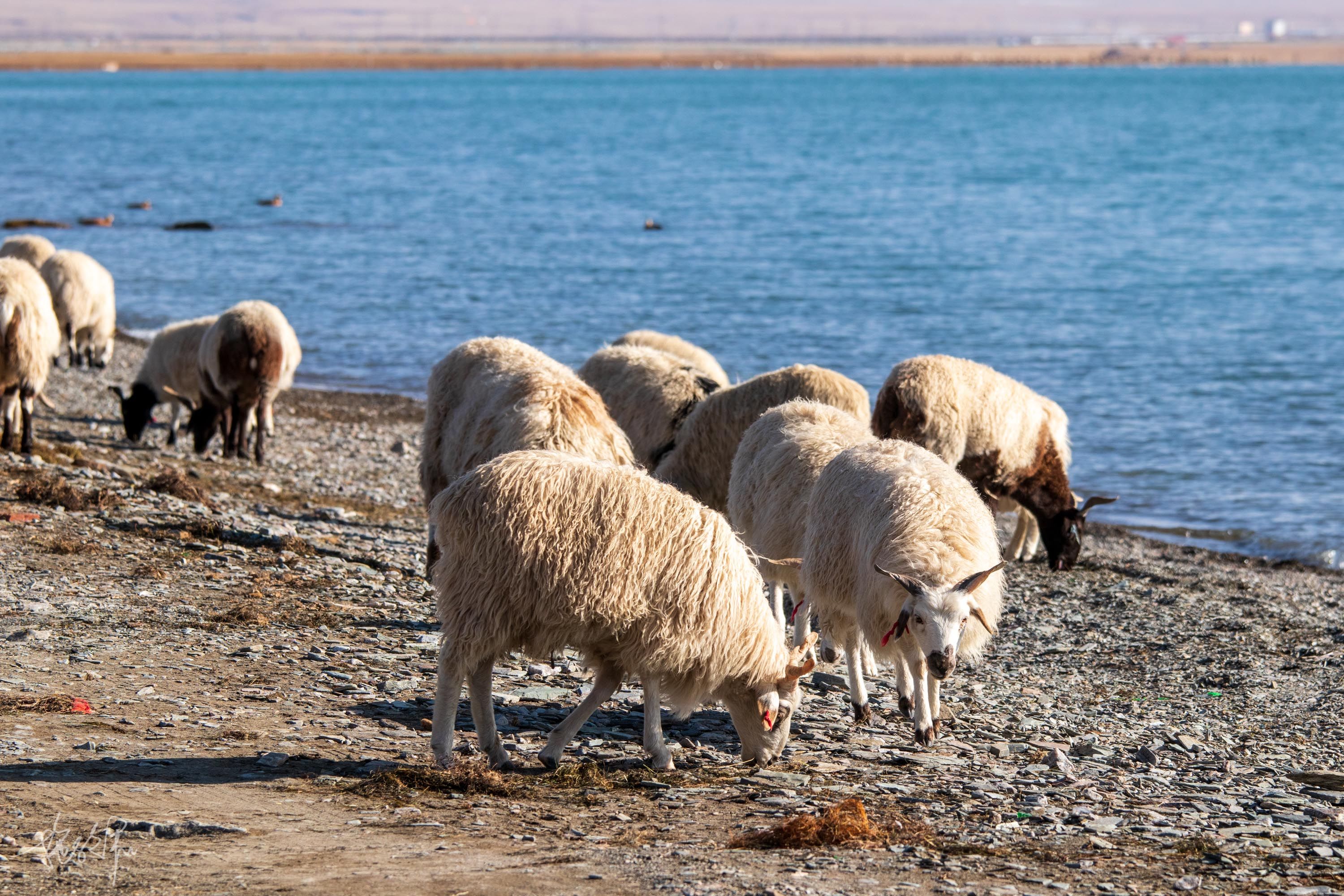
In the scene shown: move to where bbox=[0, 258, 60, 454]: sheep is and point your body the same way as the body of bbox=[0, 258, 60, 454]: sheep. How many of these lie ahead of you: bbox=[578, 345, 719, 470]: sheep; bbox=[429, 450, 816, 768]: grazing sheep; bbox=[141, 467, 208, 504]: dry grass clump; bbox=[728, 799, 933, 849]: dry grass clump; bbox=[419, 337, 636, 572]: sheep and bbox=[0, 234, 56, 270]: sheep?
1

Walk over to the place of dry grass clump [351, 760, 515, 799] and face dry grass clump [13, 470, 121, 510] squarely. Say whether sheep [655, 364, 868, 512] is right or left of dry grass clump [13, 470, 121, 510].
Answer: right

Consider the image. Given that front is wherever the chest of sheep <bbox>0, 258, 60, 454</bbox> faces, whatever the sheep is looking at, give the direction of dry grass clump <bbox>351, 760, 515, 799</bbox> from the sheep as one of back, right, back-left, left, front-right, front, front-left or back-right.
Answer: back

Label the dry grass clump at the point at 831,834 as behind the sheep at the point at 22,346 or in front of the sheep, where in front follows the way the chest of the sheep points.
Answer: behind

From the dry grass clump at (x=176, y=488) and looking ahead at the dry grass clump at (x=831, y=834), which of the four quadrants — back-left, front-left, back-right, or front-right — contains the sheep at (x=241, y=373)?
back-left

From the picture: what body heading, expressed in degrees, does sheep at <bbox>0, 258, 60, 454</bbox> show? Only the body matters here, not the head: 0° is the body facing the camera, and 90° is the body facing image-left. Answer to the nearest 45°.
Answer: approximately 180°

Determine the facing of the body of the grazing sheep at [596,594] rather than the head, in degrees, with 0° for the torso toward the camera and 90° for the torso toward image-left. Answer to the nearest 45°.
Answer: approximately 270°

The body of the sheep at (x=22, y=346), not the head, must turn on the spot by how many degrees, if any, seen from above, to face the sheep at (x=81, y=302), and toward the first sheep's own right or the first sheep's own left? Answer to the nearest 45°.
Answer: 0° — it already faces it

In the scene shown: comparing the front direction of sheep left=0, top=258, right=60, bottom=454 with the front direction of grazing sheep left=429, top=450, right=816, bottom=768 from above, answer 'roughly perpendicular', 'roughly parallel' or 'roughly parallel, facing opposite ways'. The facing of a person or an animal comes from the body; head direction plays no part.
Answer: roughly perpendicular

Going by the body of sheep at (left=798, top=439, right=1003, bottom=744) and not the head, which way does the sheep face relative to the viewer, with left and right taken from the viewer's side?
facing the viewer and to the right of the viewer

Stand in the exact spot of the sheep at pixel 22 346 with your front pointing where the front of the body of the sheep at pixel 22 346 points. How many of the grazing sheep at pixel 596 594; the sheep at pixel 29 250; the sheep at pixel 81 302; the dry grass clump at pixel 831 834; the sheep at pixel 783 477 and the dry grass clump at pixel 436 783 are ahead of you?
2

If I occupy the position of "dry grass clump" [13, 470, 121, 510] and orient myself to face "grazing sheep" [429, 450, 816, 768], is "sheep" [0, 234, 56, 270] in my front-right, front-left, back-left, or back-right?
back-left

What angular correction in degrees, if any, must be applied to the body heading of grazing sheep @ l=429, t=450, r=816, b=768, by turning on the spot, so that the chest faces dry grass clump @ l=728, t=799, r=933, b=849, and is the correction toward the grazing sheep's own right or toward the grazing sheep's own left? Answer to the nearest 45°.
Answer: approximately 45° to the grazing sheep's own right

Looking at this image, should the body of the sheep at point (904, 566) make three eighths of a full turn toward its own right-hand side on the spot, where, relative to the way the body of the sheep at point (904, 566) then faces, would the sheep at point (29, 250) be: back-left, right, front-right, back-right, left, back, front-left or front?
front-right

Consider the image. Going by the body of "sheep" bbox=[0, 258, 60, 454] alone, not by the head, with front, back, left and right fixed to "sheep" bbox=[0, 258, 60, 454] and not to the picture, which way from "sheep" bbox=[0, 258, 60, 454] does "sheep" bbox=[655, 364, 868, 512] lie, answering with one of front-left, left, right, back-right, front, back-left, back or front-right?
back-right
